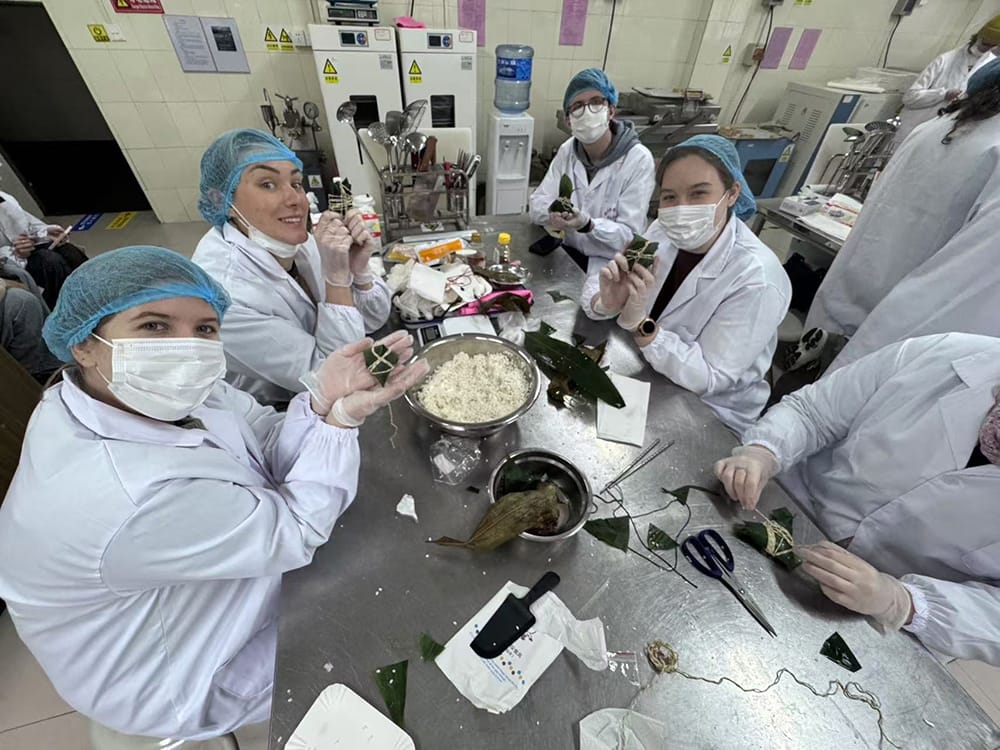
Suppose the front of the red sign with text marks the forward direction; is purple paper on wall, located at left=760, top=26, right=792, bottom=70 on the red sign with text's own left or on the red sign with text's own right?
on the red sign with text's own left

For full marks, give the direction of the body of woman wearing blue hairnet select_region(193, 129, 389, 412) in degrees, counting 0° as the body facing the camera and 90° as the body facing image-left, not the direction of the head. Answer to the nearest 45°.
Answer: approximately 315°

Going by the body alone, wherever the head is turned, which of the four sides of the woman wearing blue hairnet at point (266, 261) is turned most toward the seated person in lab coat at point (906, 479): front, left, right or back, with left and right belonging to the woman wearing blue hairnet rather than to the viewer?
front

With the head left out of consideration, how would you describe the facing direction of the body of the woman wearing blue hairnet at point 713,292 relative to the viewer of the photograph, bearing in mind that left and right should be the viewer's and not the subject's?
facing the viewer and to the left of the viewer

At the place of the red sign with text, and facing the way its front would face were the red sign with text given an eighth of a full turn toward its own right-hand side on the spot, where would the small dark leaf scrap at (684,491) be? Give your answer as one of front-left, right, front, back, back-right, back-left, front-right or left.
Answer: front-left

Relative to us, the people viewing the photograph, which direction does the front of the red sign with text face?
facing the viewer
